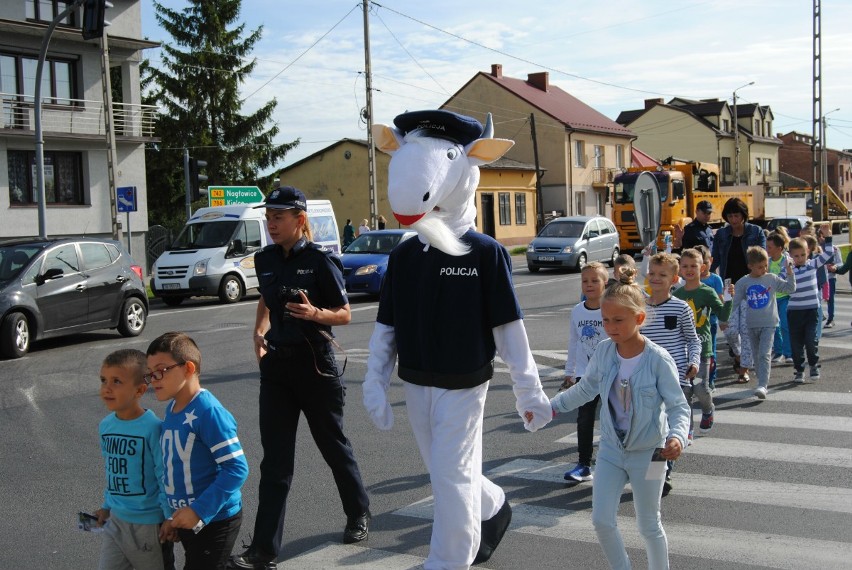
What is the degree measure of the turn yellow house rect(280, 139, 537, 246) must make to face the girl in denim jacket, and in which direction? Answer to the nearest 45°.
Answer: approximately 45° to its right

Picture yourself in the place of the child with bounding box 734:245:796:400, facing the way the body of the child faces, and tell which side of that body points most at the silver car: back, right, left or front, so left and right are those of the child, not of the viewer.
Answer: back

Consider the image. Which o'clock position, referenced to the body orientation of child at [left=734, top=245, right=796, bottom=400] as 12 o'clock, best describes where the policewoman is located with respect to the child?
The policewoman is roughly at 1 o'clock from the child.

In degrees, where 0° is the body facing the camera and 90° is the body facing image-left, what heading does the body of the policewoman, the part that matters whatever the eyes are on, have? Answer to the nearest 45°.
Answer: approximately 45°

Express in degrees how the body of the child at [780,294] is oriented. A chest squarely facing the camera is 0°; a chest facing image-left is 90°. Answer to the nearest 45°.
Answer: approximately 45°

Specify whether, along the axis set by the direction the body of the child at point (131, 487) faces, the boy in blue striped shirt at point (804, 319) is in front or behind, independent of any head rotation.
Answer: behind

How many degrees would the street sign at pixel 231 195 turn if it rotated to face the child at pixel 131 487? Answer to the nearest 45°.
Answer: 0° — it already faces them

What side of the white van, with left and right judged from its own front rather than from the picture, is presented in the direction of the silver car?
back
